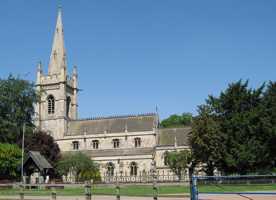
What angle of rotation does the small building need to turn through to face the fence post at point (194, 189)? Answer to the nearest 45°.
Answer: approximately 45° to its left

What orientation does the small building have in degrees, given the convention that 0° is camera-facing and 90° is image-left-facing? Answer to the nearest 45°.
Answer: approximately 45°
